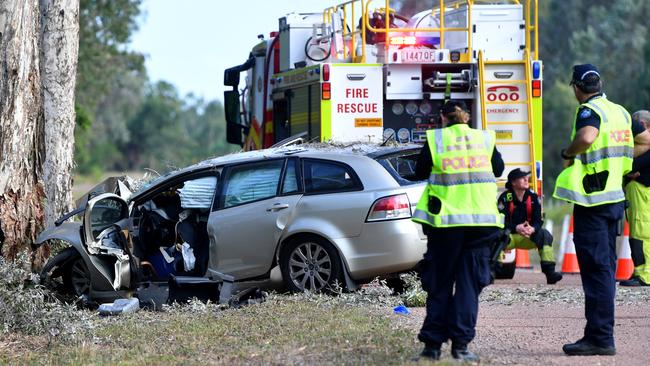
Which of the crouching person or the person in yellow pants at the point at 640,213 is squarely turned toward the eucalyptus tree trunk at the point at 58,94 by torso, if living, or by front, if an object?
the person in yellow pants

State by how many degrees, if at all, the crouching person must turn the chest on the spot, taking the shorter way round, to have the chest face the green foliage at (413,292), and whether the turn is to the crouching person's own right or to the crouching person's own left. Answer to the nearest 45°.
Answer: approximately 90° to the crouching person's own right

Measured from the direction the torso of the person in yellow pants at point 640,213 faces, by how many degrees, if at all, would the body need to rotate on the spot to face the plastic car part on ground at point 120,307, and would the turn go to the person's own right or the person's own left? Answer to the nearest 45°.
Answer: approximately 45° to the person's own left

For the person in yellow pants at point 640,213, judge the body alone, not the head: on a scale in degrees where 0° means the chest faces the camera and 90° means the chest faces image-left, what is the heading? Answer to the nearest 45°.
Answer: approximately 90°

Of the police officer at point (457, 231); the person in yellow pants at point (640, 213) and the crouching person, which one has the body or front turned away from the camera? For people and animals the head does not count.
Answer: the police officer at point (457, 231)

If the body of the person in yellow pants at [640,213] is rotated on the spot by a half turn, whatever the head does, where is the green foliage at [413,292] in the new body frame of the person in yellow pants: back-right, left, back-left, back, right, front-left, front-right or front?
back-right

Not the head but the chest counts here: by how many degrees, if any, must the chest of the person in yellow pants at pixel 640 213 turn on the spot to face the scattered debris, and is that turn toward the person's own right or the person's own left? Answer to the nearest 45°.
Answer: approximately 45° to the person's own left

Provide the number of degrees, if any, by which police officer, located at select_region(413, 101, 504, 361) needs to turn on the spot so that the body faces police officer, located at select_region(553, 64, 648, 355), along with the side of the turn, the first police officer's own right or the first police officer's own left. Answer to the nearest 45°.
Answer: approximately 45° to the first police officer's own right

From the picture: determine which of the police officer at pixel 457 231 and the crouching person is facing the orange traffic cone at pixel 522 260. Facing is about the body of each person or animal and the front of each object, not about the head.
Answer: the police officer

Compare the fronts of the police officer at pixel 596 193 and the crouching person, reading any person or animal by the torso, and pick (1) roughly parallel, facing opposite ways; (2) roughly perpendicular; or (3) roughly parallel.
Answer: roughly parallel, facing opposite ways

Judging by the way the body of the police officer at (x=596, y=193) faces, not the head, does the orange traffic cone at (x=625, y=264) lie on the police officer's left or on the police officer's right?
on the police officer's right

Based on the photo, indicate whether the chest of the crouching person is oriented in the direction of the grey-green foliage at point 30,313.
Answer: no

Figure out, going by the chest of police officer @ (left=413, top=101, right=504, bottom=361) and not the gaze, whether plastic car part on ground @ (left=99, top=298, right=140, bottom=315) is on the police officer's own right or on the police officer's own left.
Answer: on the police officer's own left

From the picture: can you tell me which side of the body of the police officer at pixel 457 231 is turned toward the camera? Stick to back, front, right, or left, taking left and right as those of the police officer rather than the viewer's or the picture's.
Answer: back

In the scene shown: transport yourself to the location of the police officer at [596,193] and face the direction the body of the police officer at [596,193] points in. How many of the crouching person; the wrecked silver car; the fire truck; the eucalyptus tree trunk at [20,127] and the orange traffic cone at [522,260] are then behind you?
0

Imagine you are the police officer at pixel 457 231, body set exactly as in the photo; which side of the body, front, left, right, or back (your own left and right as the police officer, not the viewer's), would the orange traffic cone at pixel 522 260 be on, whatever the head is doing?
front
